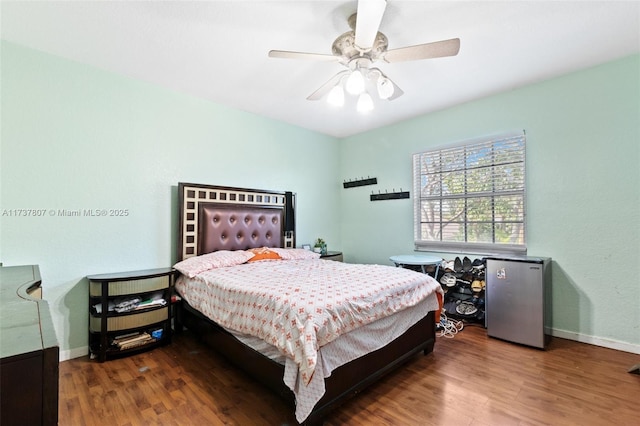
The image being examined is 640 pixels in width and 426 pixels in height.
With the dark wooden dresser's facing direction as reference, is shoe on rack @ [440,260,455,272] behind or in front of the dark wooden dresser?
in front

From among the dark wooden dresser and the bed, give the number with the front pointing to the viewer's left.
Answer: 0

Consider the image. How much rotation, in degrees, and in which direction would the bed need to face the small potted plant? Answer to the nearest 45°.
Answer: approximately 135° to its left

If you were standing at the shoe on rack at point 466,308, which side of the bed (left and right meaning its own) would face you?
left

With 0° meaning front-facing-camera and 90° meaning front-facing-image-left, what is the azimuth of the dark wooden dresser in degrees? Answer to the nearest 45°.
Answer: approximately 270°

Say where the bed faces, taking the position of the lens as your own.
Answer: facing the viewer and to the right of the viewer

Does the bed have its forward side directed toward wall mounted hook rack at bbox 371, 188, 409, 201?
no

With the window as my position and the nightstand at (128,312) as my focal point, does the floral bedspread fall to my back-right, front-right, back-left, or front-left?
front-left

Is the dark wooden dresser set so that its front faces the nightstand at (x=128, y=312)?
no

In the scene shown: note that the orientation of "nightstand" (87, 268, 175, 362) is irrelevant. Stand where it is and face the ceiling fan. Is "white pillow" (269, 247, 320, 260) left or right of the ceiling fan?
left

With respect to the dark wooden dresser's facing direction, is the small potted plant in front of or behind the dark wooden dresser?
in front

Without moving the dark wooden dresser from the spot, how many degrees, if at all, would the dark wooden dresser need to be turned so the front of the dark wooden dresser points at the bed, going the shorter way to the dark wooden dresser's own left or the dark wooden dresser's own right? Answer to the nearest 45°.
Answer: approximately 45° to the dark wooden dresser's own left

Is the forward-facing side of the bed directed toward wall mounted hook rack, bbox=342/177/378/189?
no

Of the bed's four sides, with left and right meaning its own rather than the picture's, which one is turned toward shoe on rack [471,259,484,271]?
left
